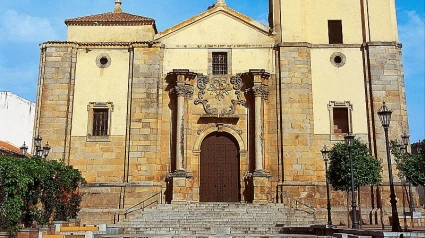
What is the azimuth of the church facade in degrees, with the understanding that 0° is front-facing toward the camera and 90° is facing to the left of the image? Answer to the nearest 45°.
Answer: approximately 0°

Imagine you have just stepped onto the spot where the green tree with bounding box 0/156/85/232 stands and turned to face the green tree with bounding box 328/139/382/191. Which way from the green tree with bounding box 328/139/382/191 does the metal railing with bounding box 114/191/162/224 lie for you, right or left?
left

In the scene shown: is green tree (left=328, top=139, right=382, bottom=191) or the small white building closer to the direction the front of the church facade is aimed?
the green tree

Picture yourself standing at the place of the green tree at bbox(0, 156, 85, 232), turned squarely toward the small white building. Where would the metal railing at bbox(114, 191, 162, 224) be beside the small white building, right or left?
right

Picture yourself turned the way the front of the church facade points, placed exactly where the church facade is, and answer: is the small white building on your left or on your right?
on your right

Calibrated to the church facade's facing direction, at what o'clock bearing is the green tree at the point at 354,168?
The green tree is roughly at 10 o'clock from the church facade.
